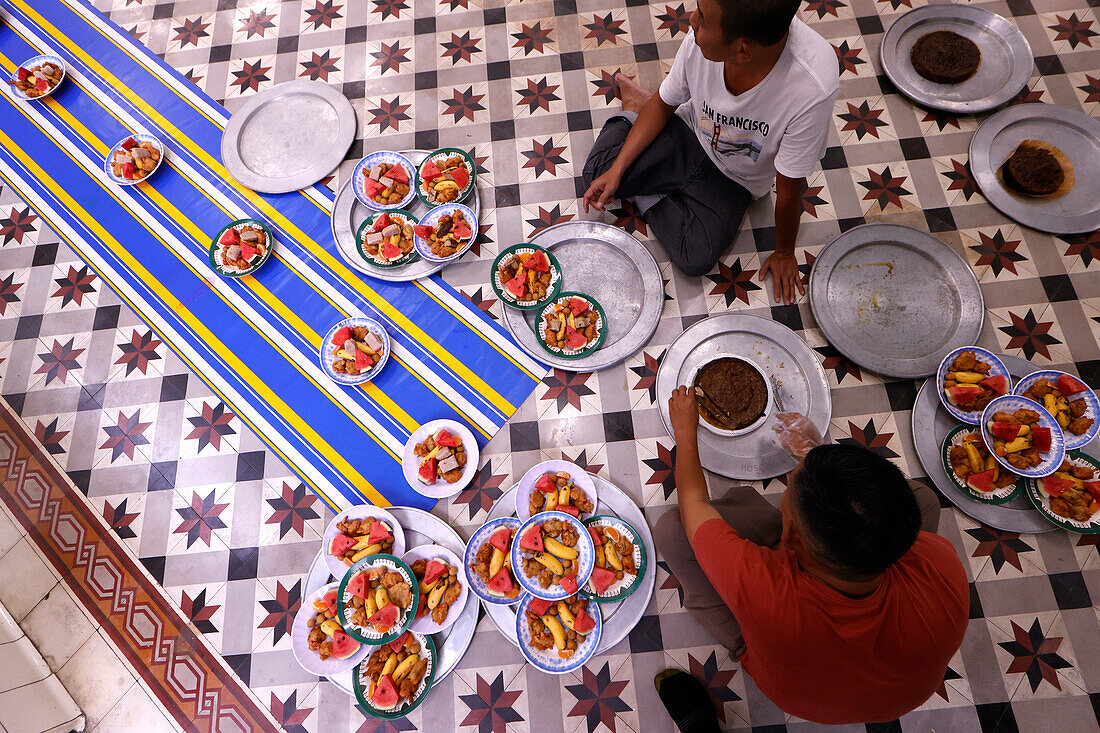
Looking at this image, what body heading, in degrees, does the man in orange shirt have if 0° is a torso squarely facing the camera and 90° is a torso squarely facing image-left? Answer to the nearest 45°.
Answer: approximately 135°

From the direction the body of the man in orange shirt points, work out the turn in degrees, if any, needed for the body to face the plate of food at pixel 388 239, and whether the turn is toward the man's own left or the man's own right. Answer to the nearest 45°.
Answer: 0° — they already face it

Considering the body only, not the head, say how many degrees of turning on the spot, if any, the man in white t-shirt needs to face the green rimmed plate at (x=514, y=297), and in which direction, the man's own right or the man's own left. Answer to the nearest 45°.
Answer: approximately 45° to the man's own right

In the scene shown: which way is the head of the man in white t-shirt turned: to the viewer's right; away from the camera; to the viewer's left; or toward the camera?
to the viewer's left

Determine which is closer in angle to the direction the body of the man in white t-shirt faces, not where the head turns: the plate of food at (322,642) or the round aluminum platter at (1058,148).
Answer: the plate of food

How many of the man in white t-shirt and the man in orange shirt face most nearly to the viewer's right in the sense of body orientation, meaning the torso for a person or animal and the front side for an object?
0

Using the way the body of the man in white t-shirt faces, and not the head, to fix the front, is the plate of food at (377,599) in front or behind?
in front

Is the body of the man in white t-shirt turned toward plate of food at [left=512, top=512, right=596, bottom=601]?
yes

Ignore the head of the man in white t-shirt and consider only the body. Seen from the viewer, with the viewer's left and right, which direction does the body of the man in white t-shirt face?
facing the viewer and to the left of the viewer
